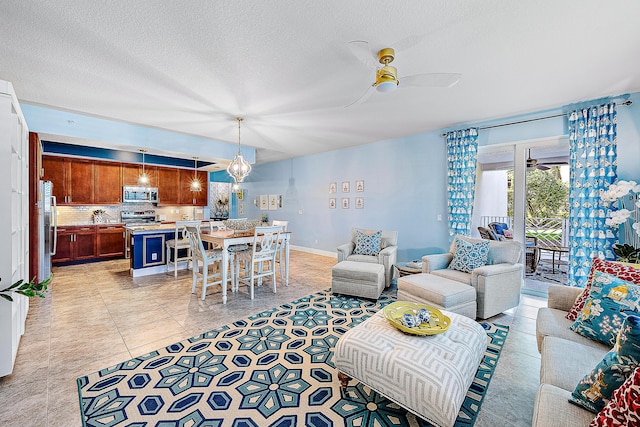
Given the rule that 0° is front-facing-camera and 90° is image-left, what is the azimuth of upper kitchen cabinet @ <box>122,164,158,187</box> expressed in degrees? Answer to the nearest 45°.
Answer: approximately 0°

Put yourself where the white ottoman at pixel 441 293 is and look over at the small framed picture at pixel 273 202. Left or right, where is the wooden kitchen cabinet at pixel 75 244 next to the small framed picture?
left

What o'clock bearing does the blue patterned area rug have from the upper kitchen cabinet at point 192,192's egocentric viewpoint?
The blue patterned area rug is roughly at 12 o'clock from the upper kitchen cabinet.

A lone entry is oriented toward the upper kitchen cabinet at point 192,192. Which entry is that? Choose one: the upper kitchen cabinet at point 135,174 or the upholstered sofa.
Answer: the upholstered sofa

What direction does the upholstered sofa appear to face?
to the viewer's left

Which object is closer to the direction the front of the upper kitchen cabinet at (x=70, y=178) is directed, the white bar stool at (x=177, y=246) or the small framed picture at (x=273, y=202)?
the white bar stool

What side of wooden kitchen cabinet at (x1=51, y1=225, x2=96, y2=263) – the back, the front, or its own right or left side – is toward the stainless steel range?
left
